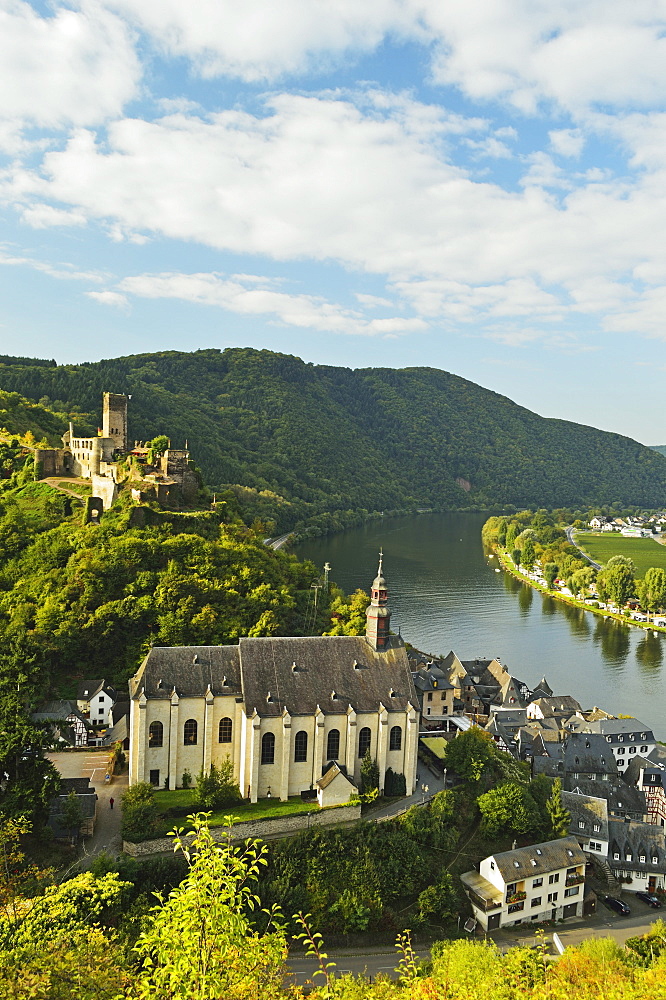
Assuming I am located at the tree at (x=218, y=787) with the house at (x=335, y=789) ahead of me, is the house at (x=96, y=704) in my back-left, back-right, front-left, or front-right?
back-left

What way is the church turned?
to the viewer's right

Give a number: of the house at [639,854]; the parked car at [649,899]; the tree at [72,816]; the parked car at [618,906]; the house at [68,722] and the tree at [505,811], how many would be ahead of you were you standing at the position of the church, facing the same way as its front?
4

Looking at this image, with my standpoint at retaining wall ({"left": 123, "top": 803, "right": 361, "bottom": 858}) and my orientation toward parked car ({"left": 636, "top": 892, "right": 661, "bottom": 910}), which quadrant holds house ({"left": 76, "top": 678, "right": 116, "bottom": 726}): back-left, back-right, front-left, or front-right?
back-left

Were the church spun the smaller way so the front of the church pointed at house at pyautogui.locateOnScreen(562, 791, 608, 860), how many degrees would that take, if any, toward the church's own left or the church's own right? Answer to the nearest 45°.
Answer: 0° — it already faces it

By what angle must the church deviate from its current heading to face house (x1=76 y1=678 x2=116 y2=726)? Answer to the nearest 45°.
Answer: approximately 135° to its left

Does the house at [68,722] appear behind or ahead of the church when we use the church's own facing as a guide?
behind

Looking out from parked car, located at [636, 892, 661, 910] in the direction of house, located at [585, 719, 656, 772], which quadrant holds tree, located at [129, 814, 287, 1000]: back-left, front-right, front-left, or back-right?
back-left

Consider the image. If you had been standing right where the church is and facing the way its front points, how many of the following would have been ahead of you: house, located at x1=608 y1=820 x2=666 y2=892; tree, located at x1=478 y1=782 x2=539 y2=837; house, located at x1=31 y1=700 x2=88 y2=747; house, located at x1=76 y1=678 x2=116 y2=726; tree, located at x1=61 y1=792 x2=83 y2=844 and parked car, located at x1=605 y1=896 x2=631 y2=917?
3
